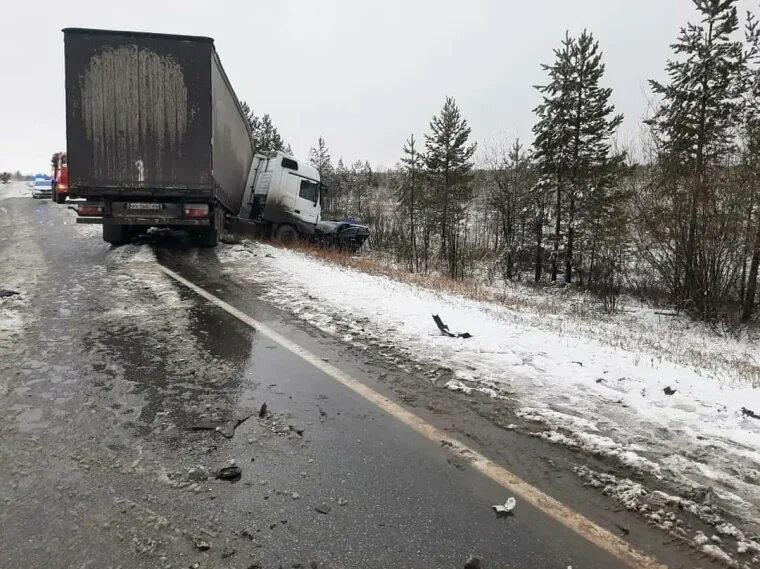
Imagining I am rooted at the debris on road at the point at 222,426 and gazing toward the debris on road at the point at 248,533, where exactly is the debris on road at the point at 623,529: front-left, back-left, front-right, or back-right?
front-left

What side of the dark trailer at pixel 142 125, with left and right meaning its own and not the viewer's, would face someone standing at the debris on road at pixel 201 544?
back

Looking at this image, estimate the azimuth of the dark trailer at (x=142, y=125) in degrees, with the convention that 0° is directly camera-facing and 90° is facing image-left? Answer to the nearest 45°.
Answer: approximately 180°

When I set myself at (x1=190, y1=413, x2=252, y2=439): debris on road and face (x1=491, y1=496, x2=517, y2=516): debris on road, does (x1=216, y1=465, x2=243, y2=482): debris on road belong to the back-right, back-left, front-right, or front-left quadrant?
front-right

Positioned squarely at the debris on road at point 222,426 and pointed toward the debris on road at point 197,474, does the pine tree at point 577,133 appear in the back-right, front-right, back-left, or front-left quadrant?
back-left

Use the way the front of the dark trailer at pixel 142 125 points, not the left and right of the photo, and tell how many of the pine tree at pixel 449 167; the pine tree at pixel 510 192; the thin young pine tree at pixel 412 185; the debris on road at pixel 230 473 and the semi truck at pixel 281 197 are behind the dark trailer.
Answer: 1

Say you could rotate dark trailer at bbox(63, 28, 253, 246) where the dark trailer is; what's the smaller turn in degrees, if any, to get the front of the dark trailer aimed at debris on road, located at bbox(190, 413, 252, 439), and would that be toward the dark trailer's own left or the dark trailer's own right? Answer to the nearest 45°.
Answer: approximately 180°

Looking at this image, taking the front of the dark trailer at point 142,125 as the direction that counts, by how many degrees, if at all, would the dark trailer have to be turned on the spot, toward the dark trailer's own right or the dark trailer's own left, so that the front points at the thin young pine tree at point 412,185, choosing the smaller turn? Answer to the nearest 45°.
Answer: approximately 45° to the dark trailer's own right

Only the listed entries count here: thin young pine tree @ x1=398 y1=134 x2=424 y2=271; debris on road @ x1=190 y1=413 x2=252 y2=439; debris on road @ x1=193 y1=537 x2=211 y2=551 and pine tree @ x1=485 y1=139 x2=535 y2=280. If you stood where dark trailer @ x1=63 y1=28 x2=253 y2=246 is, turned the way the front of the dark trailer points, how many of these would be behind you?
2

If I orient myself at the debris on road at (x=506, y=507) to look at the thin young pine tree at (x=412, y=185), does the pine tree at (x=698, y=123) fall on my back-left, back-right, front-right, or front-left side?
front-right

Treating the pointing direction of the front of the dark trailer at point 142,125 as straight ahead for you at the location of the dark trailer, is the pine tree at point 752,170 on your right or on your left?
on your right

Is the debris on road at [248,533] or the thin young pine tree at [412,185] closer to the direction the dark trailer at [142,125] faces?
the thin young pine tree

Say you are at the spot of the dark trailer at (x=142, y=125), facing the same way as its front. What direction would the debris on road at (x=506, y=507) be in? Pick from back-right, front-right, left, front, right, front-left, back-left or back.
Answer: back

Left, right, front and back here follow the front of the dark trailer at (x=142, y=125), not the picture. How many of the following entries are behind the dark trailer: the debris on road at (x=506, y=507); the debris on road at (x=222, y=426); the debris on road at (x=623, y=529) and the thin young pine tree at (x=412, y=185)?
3

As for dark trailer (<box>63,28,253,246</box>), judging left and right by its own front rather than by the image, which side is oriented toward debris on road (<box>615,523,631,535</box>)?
back

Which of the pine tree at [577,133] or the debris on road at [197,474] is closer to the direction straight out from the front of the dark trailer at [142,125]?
the pine tree

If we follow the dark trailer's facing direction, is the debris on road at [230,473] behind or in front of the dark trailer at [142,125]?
behind
